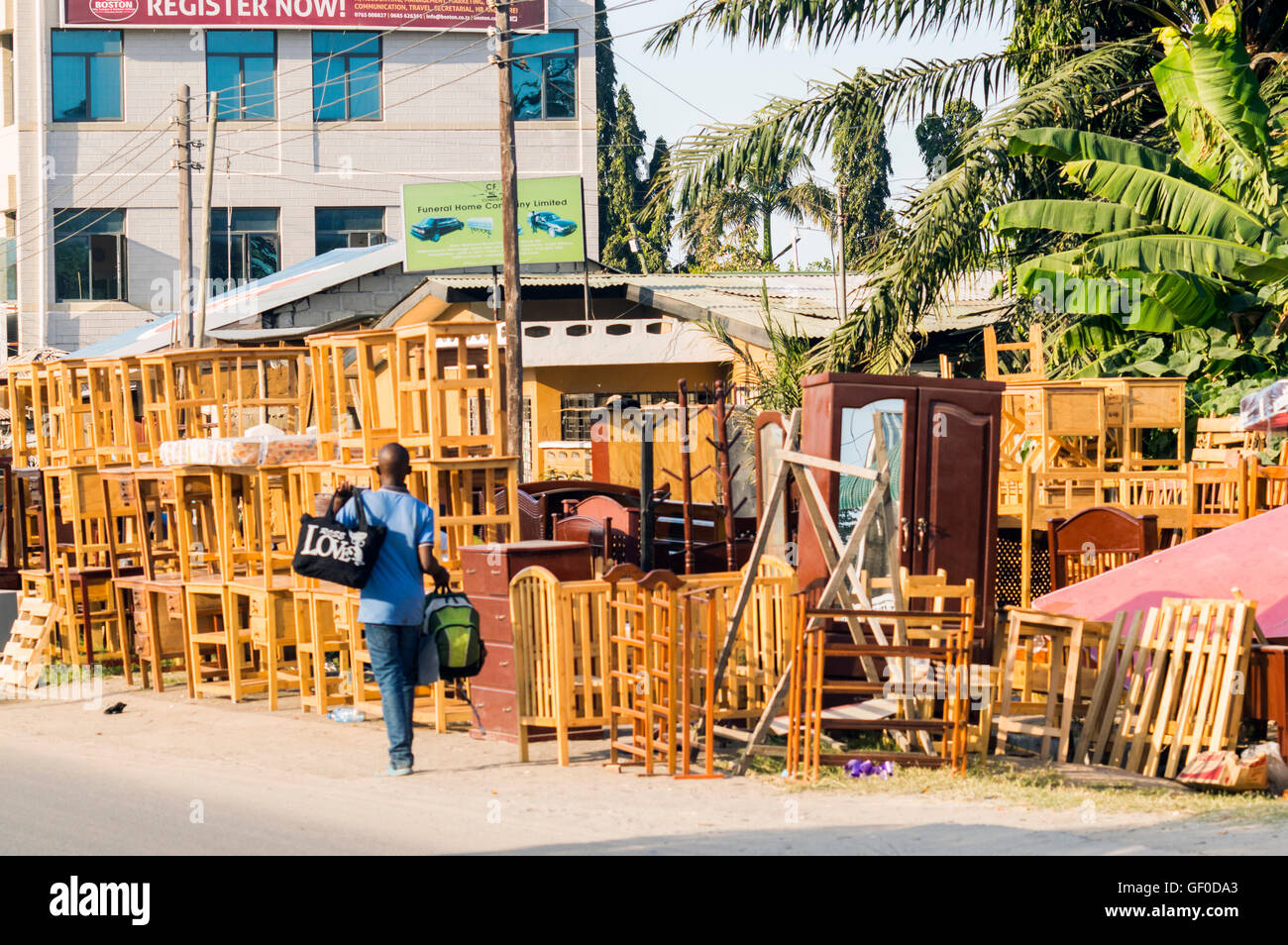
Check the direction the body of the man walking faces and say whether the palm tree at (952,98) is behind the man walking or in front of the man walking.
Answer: in front

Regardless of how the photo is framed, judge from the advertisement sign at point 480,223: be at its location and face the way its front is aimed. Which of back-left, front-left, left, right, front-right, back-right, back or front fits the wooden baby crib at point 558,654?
front

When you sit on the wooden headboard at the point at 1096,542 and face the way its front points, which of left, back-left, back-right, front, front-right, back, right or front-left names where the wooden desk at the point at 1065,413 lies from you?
back

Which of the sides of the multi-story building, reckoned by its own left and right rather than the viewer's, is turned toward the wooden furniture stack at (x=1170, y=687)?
front

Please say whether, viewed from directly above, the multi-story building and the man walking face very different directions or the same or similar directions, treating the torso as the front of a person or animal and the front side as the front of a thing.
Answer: very different directions

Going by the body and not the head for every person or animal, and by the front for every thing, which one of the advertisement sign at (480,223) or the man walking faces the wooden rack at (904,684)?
the advertisement sign

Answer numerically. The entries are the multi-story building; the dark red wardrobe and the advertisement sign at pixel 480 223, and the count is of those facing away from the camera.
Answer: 0

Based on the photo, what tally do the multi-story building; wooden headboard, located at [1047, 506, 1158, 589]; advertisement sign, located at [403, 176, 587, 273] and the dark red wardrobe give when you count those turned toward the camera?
4

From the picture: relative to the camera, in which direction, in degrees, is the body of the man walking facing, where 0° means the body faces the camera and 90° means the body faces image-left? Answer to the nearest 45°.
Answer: approximately 180°

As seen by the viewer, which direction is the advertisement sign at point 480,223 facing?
toward the camera

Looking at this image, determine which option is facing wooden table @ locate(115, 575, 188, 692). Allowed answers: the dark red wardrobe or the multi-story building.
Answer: the multi-story building

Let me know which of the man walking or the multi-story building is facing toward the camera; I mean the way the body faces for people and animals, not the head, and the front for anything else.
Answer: the multi-story building

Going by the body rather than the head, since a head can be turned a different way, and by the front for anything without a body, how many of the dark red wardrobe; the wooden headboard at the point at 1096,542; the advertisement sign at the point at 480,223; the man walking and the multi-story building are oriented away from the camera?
1

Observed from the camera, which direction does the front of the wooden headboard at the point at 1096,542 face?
facing the viewer

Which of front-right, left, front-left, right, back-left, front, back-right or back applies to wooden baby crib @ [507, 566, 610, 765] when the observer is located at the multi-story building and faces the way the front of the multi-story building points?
front

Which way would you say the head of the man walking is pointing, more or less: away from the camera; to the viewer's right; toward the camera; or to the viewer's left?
away from the camera

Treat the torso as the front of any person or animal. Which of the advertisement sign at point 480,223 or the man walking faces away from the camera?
the man walking

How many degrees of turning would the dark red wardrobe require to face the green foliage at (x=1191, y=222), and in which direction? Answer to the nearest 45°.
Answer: approximately 180°

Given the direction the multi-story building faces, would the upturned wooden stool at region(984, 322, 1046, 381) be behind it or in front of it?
in front
